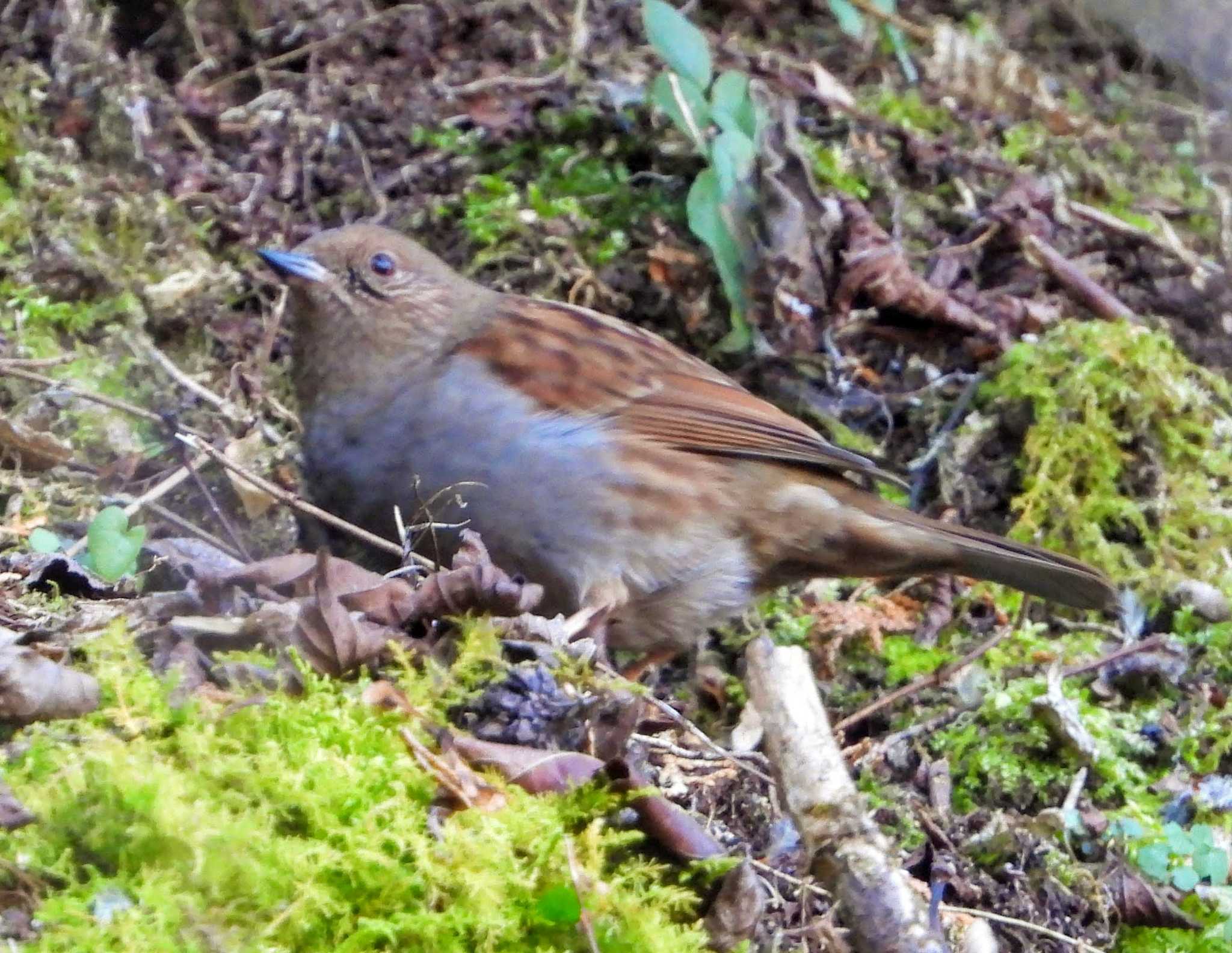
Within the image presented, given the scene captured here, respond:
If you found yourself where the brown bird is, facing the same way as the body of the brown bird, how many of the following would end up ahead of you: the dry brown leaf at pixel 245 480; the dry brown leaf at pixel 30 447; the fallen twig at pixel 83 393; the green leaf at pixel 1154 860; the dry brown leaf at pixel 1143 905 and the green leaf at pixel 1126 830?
3

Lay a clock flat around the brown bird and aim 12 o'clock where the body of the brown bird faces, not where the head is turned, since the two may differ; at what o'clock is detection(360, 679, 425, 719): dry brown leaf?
The dry brown leaf is roughly at 11 o'clock from the brown bird.

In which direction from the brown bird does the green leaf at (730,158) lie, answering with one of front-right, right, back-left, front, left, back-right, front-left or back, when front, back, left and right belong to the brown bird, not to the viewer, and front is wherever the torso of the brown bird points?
right

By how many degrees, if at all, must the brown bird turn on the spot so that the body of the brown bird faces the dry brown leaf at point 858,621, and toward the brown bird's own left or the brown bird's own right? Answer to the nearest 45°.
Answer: approximately 180°

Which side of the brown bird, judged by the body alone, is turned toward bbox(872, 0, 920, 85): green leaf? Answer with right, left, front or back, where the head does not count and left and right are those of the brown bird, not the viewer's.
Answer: right

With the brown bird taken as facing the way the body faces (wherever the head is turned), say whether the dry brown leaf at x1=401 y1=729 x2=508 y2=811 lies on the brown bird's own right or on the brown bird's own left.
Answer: on the brown bird's own left

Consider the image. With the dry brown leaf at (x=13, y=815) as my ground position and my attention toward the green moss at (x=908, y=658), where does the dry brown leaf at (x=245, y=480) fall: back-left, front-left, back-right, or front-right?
front-left

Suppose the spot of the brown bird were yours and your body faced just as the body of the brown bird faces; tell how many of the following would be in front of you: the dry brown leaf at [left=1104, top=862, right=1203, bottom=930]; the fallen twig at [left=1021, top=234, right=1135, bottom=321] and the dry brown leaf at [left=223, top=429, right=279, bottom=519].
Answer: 1

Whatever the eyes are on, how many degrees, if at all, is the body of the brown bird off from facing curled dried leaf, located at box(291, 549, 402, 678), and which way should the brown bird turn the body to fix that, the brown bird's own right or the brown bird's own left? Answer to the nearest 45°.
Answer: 0° — it already faces it

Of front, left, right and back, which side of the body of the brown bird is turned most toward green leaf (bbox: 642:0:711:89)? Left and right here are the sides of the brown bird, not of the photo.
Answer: right

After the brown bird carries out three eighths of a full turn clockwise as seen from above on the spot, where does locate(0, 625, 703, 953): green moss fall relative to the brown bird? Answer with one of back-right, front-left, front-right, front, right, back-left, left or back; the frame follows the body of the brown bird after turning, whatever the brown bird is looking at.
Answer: back-right

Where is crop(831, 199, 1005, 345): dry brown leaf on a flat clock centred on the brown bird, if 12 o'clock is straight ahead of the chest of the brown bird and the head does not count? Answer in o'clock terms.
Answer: The dry brown leaf is roughly at 4 o'clock from the brown bird.

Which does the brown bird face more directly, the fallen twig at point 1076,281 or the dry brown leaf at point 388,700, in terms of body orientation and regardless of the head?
the dry brown leaf

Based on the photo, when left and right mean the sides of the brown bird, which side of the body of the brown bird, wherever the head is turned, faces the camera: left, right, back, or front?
left

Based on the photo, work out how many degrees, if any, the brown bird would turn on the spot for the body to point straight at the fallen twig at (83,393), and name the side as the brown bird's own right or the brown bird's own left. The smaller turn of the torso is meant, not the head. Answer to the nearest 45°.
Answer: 0° — it already faces it

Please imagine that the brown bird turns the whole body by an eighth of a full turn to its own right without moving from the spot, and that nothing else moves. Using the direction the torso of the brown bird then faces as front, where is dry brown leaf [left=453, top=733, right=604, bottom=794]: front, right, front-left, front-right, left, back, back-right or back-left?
back-left
